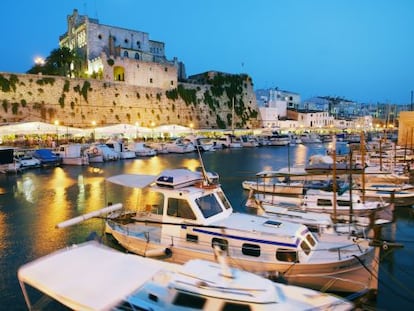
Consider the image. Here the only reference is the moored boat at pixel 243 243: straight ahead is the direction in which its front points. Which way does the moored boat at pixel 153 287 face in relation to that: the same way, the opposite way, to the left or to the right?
the same way

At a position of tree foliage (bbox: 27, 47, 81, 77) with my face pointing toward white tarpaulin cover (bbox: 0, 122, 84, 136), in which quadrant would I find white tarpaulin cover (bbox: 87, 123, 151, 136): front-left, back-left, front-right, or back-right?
front-left

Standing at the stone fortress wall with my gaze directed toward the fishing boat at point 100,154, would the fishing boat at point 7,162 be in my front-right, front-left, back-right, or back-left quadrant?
front-right

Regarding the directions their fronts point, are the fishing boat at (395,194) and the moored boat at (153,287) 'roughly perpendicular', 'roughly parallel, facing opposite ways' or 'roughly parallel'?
roughly parallel

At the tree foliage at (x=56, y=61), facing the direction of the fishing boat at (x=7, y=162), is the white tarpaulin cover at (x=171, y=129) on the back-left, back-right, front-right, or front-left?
front-left

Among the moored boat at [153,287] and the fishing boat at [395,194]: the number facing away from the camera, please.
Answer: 0
